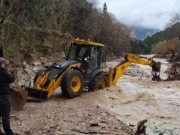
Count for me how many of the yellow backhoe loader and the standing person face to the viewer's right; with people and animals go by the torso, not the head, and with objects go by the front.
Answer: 1

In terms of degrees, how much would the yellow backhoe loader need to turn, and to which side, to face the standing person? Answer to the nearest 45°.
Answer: approximately 45° to its left

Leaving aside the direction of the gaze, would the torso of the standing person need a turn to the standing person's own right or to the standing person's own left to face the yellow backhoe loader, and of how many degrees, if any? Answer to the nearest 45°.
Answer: approximately 45° to the standing person's own left

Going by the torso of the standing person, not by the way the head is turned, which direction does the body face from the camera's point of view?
to the viewer's right
